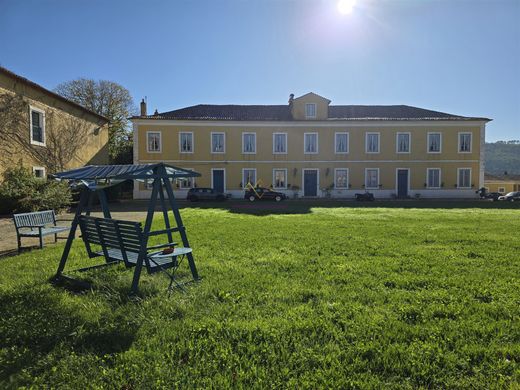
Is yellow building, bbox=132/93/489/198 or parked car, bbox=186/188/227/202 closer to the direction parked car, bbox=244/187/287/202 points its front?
the yellow building

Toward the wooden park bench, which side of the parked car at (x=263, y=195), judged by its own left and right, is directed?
right

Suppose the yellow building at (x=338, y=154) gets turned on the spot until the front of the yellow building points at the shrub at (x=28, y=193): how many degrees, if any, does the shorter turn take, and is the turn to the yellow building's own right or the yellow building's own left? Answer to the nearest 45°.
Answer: approximately 45° to the yellow building's own right

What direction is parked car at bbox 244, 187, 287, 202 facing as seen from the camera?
to the viewer's right

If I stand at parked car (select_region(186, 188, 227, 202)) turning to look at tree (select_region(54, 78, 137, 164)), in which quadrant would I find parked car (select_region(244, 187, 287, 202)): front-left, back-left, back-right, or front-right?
back-right

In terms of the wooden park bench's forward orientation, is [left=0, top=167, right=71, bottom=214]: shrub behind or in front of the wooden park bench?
behind
